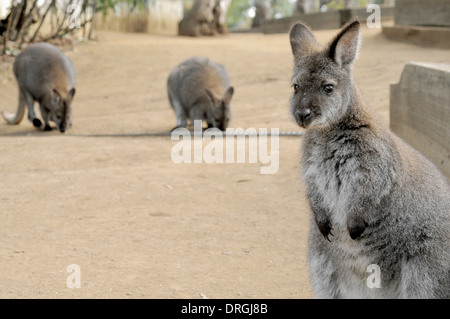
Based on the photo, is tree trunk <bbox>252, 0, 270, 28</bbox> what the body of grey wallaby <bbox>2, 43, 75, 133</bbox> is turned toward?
no

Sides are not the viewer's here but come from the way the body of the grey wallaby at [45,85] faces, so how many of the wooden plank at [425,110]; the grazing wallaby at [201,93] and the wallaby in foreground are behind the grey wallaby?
0

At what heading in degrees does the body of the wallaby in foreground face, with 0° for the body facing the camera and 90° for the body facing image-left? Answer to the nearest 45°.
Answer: approximately 45°

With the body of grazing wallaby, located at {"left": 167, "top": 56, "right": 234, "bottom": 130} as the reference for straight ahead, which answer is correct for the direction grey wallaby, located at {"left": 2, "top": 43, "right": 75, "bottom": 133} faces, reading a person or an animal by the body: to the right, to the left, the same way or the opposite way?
the same way

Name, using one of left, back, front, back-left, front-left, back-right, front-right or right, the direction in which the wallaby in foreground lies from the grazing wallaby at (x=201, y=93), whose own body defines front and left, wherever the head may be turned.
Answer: front-right

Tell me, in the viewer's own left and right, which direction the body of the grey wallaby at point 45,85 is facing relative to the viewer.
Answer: facing the viewer and to the right of the viewer

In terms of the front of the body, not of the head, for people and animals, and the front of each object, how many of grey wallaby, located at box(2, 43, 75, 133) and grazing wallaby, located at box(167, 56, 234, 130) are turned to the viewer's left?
0

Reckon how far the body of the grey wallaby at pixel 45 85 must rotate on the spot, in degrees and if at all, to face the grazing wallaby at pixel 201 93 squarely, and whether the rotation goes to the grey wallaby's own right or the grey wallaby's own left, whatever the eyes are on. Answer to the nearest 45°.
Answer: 0° — it already faces it

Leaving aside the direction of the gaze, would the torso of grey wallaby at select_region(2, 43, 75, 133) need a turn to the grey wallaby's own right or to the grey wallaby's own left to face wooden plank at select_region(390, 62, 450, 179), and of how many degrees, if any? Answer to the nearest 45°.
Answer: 0° — it already faces it

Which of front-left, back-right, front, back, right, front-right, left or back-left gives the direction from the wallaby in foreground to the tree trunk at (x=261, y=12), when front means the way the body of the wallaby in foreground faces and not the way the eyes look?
back-right

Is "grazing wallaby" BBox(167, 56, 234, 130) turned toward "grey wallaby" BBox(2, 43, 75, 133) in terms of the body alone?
no

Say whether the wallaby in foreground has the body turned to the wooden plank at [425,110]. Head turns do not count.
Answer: no

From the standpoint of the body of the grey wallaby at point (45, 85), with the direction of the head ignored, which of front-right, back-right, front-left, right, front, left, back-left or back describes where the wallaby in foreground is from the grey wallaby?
front-right

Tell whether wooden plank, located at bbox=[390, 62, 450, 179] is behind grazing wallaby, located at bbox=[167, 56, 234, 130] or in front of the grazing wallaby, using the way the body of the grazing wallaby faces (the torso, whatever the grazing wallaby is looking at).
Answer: in front
